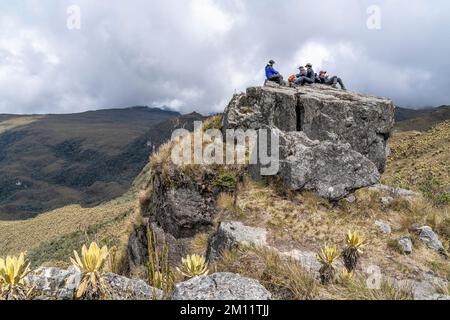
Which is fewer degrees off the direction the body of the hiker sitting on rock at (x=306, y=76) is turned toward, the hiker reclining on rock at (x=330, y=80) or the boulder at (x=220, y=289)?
the boulder

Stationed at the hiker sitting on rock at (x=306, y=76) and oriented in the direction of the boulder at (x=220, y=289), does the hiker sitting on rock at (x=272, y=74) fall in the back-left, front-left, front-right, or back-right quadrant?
front-right

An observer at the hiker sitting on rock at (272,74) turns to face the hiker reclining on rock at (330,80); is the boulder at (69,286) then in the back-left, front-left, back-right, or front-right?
back-right
